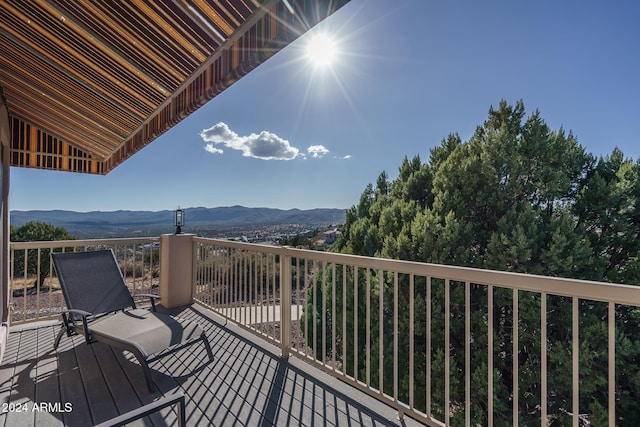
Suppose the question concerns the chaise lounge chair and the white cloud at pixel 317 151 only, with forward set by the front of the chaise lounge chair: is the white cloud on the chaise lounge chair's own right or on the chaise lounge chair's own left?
on the chaise lounge chair's own left

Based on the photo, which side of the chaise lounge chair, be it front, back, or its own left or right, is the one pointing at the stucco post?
left

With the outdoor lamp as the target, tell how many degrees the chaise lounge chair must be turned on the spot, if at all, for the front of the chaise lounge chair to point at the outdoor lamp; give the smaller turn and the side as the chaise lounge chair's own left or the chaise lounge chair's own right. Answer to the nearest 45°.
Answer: approximately 90° to the chaise lounge chair's own left

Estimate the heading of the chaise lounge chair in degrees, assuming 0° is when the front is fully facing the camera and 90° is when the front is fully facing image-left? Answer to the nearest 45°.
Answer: approximately 315°
